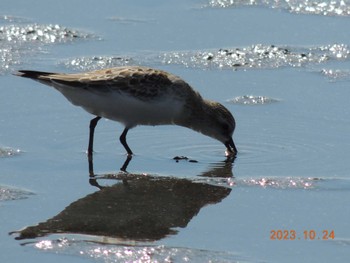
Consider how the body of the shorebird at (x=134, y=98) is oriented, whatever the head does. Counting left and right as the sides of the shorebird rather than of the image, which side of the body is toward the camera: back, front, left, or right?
right
